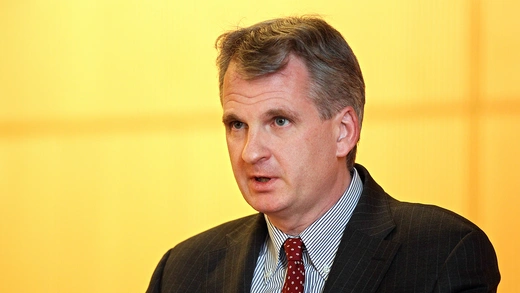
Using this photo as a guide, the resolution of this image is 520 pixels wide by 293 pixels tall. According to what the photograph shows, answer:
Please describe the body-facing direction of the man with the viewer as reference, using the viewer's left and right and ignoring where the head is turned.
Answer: facing the viewer and to the left of the viewer

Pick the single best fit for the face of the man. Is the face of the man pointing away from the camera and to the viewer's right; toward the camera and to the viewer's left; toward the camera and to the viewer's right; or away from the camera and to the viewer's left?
toward the camera and to the viewer's left
